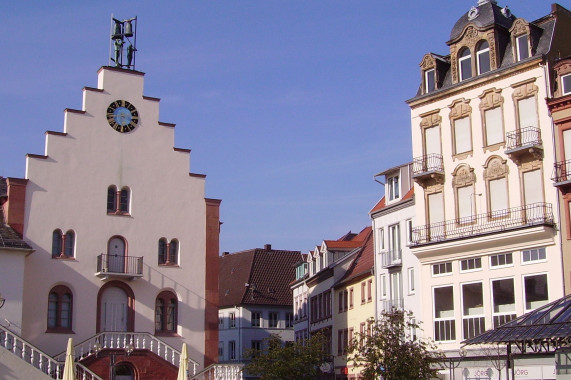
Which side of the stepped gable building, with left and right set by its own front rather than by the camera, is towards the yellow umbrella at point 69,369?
front

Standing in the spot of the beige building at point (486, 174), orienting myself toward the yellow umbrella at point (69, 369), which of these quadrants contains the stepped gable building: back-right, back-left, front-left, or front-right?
front-right

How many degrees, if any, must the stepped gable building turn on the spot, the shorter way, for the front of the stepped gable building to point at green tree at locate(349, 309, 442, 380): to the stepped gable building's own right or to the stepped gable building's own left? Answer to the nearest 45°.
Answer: approximately 45° to the stepped gable building's own left

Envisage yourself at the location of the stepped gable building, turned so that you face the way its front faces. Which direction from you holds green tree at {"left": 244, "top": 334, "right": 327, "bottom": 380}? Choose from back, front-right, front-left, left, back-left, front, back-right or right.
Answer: left

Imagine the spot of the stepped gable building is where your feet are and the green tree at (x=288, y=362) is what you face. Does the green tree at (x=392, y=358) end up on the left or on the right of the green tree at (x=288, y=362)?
right

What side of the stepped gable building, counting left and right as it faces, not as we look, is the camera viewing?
front

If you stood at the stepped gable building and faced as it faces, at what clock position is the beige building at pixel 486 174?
The beige building is roughly at 10 o'clock from the stepped gable building.

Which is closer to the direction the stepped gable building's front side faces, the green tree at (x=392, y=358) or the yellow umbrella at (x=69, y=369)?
the yellow umbrella

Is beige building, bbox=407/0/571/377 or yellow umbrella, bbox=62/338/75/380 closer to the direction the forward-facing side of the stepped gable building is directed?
the yellow umbrella
